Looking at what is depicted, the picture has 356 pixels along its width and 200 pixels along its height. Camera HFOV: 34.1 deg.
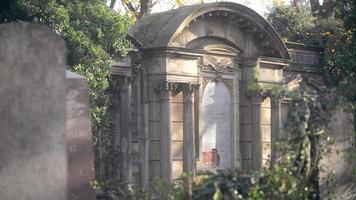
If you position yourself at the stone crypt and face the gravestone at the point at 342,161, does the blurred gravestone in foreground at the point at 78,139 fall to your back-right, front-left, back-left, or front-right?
front-right

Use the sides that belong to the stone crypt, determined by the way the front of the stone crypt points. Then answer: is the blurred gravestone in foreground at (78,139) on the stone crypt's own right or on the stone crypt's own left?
on the stone crypt's own right

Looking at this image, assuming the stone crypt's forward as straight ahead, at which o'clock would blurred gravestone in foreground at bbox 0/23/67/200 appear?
The blurred gravestone in foreground is roughly at 2 o'clock from the stone crypt.
